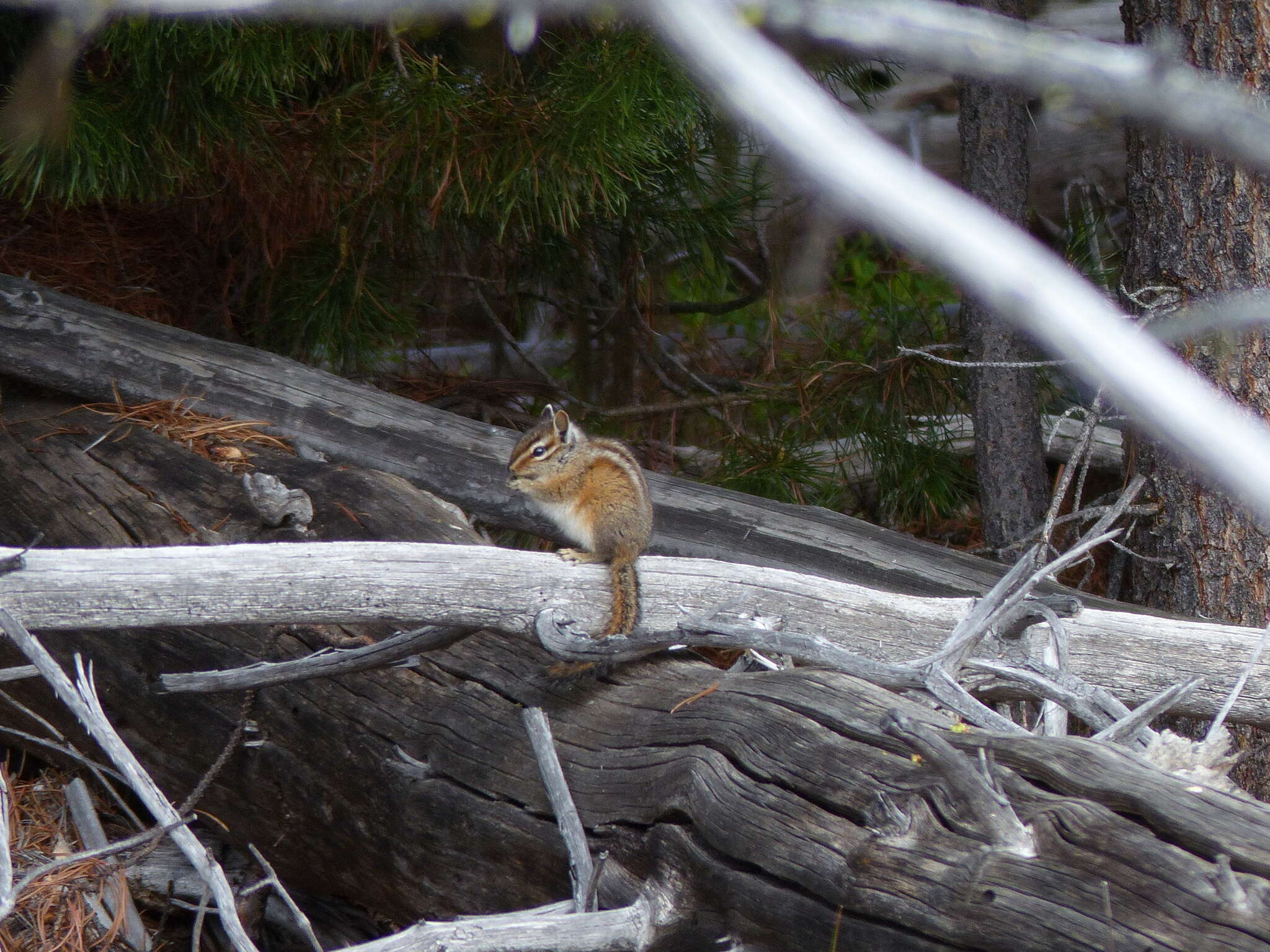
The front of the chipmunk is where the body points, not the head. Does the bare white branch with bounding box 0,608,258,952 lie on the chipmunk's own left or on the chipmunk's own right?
on the chipmunk's own left

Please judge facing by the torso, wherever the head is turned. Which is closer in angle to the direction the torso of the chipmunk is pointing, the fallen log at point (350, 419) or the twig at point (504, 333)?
the fallen log

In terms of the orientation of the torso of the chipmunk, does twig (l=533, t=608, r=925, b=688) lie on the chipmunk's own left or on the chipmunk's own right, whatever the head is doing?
on the chipmunk's own left

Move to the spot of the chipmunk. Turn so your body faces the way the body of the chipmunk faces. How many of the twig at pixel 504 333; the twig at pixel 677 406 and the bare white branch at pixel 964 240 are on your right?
2

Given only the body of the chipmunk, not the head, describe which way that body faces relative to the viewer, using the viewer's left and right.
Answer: facing to the left of the viewer

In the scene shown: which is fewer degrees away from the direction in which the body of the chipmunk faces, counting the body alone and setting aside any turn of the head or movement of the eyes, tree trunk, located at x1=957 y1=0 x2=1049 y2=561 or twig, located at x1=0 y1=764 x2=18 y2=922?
the twig

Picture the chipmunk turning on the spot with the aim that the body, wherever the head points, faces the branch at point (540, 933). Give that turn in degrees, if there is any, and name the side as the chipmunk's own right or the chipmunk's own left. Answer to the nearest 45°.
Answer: approximately 90° to the chipmunk's own left
